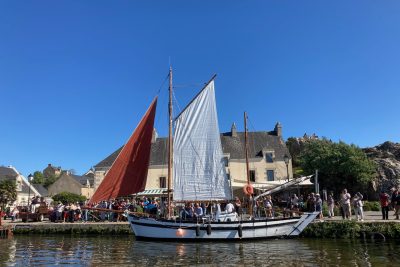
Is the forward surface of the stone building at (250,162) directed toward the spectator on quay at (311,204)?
yes

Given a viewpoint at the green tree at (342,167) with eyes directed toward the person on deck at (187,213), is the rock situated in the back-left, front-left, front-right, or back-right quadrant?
back-left

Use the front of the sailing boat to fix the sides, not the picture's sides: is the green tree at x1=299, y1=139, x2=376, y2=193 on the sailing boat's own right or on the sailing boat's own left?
on the sailing boat's own right

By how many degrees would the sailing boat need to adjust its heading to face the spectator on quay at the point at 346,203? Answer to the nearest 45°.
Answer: approximately 180°

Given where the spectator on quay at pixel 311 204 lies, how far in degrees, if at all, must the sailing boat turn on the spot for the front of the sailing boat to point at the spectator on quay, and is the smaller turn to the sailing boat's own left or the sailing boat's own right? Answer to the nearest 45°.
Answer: approximately 180°

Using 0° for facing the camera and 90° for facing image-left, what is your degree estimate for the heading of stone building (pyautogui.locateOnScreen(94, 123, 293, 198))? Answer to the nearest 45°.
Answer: approximately 0°

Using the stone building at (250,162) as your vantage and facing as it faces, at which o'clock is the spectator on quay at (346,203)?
The spectator on quay is roughly at 12 o'clock from the stone building.

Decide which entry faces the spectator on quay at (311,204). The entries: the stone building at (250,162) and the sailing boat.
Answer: the stone building

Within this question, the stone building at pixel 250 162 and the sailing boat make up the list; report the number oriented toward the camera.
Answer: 1

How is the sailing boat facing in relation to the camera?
to the viewer's left

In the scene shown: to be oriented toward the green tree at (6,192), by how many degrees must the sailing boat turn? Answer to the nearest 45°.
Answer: approximately 45° to its right
